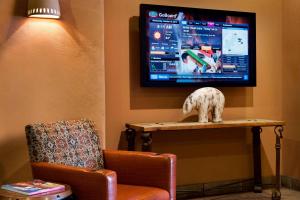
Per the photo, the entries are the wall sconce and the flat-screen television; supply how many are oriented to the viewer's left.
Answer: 0

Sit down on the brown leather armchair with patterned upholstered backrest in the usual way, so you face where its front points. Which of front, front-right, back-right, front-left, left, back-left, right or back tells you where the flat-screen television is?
left

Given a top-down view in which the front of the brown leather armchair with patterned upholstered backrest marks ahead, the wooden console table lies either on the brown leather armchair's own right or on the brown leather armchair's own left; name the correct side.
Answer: on the brown leather armchair's own left

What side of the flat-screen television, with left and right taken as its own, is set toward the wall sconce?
right

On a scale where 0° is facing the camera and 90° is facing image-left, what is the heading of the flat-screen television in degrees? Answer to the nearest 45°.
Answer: approximately 315°

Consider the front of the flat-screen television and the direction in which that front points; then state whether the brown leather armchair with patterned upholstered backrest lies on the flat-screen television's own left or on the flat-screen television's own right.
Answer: on the flat-screen television's own right
